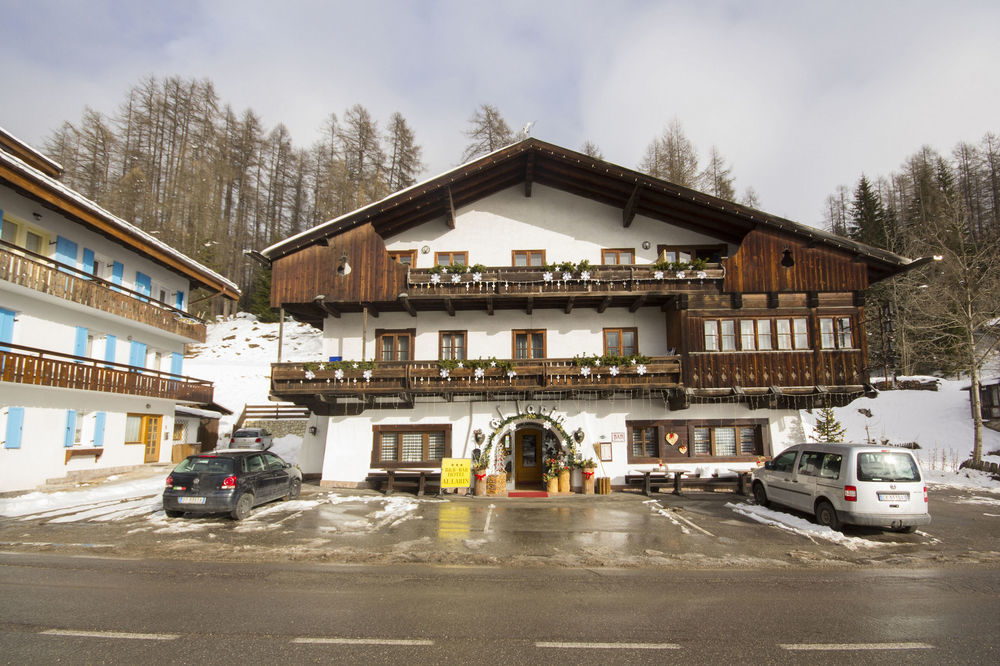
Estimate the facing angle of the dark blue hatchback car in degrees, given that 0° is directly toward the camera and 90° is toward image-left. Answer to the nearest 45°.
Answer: approximately 225°

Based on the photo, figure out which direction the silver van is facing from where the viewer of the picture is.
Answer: facing away from the viewer and to the left of the viewer

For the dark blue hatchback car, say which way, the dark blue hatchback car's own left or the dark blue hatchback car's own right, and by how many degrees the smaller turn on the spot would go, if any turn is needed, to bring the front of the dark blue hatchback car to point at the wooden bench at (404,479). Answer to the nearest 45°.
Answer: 0° — it already faces it

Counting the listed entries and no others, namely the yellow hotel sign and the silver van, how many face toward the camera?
1

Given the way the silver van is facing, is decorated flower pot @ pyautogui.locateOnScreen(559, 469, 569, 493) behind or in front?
in front

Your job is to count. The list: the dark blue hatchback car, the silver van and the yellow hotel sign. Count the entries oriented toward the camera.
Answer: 1

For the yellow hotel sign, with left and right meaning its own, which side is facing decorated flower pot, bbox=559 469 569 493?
left

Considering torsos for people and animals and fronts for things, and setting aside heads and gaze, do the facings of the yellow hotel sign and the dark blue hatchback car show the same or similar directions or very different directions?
very different directions

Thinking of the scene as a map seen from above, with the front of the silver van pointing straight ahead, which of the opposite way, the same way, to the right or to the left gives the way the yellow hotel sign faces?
the opposite way

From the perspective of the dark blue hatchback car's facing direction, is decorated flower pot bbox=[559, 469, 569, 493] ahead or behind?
ahead
